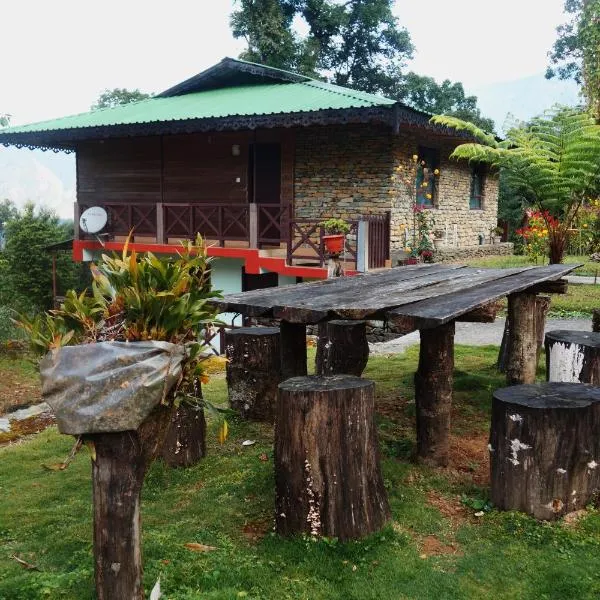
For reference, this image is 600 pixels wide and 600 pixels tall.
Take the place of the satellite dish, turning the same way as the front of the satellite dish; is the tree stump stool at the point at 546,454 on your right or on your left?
on your left

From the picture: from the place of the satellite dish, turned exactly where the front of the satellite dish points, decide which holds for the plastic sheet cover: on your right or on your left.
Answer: on your left

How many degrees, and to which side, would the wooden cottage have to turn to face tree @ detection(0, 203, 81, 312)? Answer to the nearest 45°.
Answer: approximately 90° to its right

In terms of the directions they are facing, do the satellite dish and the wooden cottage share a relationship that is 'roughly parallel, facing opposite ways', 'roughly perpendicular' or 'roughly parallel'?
roughly parallel

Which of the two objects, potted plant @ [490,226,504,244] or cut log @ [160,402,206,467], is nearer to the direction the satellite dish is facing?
the cut log

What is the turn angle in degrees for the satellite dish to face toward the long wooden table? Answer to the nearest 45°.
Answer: approximately 45° to its left

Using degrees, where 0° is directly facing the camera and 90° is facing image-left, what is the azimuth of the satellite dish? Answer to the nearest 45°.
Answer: approximately 45°

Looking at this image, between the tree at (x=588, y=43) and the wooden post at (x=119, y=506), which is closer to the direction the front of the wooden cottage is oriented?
the wooden post

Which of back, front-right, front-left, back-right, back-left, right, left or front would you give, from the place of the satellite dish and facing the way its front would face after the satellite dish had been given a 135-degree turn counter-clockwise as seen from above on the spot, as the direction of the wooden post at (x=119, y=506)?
right

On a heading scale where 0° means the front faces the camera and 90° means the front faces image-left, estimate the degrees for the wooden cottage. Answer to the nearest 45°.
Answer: approximately 45°

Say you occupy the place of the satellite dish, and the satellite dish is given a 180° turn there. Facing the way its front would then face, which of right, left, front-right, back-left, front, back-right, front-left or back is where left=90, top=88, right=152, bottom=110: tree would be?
front-left

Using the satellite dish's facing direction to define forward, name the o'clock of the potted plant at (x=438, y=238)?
The potted plant is roughly at 8 o'clock from the satellite dish.

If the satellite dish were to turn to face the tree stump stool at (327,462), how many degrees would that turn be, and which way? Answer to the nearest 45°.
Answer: approximately 45° to its left

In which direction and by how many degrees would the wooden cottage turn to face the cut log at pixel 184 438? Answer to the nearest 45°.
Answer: approximately 45° to its left

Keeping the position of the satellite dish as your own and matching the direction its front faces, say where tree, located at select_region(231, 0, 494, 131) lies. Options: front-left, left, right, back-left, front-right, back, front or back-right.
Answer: back
